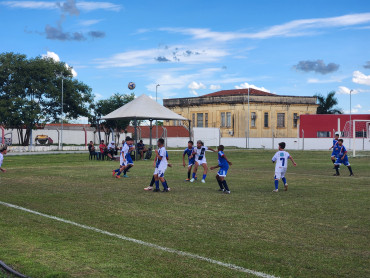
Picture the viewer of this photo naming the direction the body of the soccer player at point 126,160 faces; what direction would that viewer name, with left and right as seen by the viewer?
facing to the right of the viewer

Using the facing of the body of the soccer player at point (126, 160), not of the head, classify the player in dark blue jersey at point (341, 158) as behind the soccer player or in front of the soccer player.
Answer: in front

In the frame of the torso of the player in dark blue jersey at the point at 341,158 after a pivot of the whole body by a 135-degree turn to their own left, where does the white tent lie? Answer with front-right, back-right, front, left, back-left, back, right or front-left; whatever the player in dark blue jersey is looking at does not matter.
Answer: back-left

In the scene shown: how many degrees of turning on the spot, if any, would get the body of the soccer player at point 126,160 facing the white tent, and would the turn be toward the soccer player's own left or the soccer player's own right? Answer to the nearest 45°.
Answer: approximately 90° to the soccer player's own left

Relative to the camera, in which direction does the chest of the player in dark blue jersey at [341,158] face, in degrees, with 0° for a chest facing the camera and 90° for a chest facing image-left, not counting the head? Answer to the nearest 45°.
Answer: approximately 45°

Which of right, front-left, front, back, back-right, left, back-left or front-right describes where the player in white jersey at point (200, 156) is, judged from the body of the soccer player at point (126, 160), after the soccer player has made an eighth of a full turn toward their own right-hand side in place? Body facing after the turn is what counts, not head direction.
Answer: front

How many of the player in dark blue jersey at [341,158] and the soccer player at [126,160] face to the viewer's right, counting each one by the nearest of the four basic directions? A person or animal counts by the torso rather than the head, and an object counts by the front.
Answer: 1

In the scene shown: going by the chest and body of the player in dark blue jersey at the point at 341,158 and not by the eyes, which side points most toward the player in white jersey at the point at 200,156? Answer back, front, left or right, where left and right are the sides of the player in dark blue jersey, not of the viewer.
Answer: front
